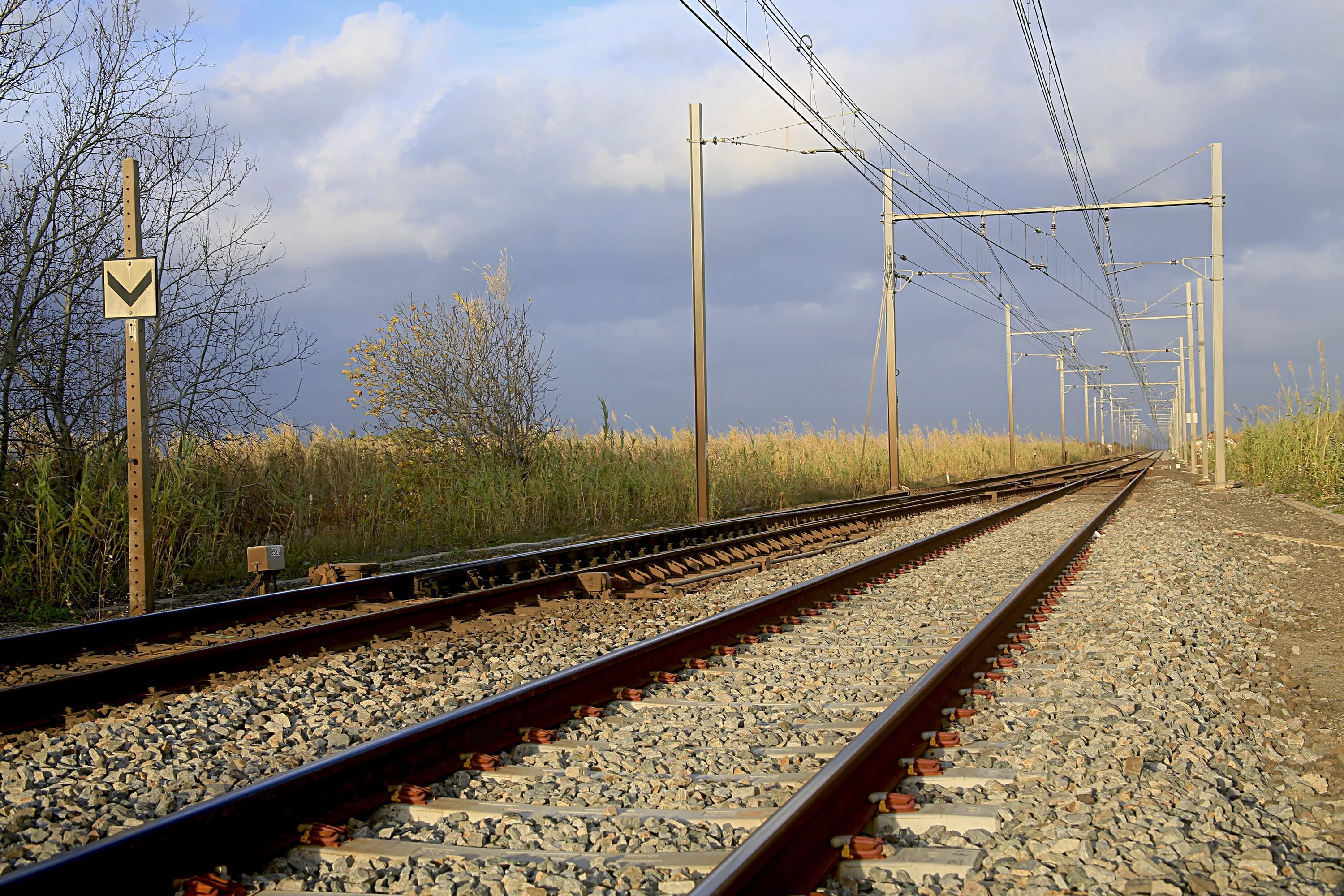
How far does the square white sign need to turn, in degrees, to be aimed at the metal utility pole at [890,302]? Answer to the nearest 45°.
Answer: approximately 135° to its left

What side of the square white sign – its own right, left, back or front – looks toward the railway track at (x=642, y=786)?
front

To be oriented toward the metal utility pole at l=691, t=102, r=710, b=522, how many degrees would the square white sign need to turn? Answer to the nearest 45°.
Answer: approximately 135° to its left

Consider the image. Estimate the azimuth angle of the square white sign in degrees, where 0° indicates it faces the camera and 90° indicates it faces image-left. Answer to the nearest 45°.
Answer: approximately 0°
